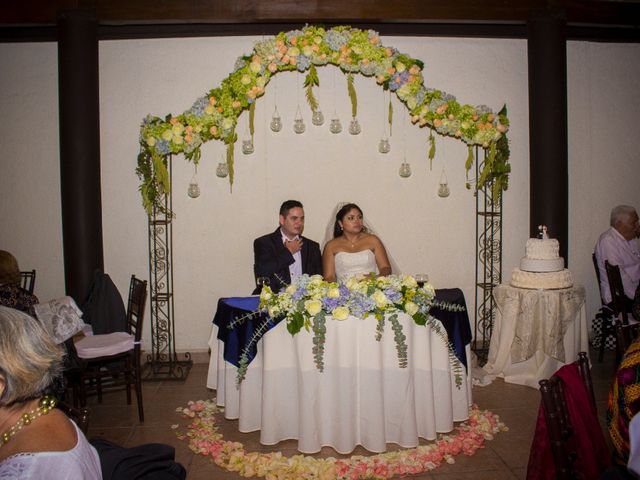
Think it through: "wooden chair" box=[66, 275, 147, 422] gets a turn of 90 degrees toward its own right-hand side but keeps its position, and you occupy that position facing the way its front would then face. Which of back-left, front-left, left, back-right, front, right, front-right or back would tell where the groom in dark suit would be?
right

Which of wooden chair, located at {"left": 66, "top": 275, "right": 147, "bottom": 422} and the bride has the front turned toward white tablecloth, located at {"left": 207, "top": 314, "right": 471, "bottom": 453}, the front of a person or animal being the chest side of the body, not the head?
the bride

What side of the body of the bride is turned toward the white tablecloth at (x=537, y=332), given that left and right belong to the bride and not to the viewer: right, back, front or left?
left

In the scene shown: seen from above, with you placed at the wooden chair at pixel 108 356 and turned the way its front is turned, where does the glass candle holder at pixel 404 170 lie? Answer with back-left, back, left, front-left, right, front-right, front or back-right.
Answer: back

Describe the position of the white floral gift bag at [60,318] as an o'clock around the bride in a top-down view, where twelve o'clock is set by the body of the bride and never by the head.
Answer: The white floral gift bag is roughly at 2 o'clock from the bride.

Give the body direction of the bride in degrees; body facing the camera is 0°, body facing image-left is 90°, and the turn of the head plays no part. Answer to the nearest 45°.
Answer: approximately 0°

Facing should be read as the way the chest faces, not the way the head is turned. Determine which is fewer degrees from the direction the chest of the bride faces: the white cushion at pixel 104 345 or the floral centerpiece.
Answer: the floral centerpiece

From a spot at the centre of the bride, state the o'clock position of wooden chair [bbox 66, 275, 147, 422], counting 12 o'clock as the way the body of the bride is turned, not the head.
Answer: The wooden chair is roughly at 2 o'clock from the bride.

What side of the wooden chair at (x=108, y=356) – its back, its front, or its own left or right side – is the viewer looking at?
left

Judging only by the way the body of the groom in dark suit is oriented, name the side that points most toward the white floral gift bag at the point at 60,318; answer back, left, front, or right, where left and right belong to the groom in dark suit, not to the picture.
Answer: right

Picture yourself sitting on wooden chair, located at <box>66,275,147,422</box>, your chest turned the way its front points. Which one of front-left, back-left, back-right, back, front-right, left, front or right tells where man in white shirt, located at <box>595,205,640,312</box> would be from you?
back

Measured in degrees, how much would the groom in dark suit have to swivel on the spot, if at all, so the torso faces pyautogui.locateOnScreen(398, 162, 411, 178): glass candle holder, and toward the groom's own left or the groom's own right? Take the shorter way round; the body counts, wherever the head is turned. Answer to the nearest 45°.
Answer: approximately 90° to the groom's own left

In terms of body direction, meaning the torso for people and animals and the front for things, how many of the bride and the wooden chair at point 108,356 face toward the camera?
1

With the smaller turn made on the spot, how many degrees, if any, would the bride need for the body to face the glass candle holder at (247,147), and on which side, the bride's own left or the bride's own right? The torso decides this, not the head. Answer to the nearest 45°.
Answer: approximately 135° to the bride's own right

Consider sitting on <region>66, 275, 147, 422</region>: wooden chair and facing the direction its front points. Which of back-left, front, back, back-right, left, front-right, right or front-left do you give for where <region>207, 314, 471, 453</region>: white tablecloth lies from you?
back-left

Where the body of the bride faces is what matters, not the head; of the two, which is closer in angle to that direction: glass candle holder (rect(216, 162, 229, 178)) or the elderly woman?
the elderly woman
